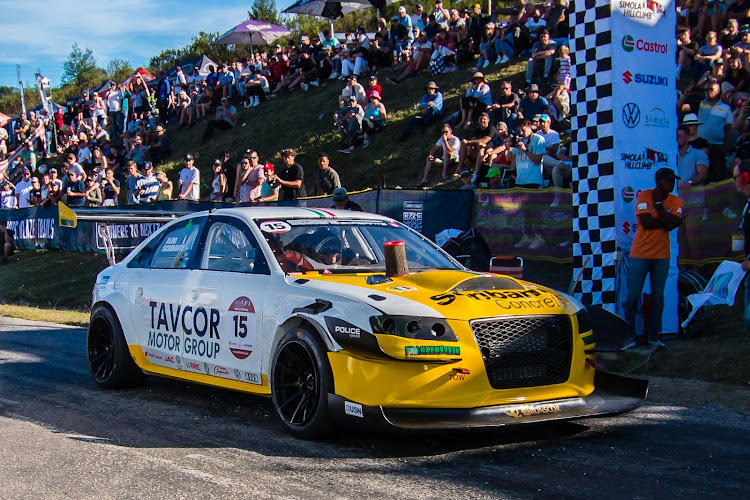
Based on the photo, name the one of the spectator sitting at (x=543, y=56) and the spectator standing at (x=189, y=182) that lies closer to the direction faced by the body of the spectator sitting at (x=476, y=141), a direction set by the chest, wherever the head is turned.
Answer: the spectator standing

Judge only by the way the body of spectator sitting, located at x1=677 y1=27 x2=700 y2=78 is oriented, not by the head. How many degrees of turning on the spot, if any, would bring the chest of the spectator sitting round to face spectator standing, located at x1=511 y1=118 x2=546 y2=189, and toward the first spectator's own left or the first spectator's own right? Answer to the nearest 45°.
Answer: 0° — they already face them

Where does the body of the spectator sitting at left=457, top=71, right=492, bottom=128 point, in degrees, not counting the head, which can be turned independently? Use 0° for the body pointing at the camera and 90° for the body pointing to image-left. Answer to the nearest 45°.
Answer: approximately 45°

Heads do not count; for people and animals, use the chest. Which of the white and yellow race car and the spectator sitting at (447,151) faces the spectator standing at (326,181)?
the spectator sitting

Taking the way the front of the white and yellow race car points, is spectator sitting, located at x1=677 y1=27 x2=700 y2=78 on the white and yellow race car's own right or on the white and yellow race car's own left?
on the white and yellow race car's own left

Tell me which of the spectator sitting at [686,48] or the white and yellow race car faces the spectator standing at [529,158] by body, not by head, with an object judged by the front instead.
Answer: the spectator sitting

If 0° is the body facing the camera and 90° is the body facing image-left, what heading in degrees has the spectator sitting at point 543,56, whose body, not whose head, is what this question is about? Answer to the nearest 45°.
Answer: approximately 45°

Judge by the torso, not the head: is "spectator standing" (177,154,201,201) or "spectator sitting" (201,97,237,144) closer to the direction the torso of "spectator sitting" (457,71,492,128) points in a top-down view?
the spectator standing

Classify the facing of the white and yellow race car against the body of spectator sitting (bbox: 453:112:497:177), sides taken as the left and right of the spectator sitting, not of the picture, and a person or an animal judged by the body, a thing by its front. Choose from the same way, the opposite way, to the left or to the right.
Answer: to the left

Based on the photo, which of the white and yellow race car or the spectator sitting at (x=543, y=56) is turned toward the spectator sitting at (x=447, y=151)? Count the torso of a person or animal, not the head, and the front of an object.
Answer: the spectator sitting at (x=543, y=56)

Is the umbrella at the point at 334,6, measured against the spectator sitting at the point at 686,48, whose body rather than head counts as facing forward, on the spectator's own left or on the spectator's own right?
on the spectator's own right
